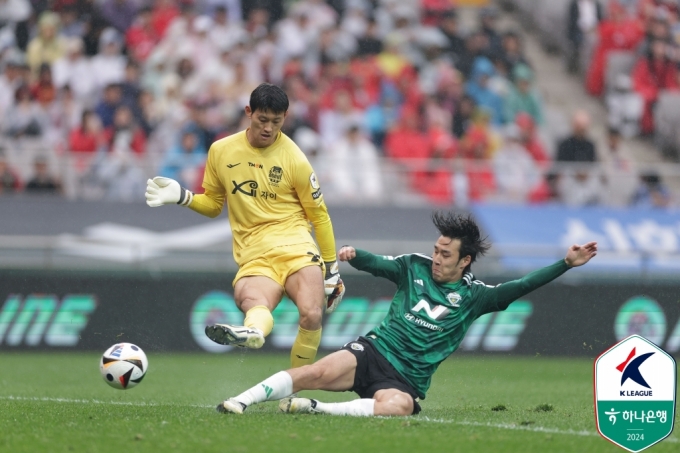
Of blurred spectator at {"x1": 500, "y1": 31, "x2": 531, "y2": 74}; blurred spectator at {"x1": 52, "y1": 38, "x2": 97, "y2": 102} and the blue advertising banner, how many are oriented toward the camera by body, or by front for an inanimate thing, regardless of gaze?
3

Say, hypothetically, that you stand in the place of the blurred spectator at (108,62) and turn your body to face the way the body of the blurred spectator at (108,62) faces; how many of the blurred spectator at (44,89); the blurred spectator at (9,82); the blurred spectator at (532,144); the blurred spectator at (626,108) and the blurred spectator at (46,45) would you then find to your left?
2

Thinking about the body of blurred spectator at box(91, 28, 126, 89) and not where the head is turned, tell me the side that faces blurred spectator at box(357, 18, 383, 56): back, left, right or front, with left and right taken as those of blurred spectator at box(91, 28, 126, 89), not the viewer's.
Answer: left

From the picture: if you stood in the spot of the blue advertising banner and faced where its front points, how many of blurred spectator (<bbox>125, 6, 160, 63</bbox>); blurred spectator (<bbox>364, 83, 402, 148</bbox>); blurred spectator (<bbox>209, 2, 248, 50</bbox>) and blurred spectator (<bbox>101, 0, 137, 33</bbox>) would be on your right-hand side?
4

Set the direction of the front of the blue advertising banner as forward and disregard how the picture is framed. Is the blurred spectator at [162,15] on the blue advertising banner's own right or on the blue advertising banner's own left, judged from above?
on the blue advertising banner's own right

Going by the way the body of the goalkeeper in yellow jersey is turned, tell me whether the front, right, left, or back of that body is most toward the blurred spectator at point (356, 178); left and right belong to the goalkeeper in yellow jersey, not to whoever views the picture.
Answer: back
